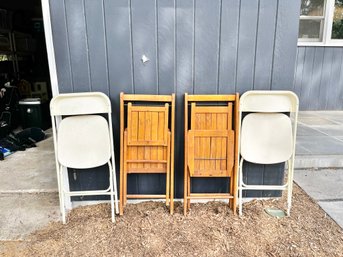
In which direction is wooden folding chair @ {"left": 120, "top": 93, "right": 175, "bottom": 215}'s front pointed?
toward the camera

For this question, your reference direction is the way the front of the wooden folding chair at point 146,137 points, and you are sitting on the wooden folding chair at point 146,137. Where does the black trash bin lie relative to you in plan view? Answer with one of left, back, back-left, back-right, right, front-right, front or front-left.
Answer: back-right

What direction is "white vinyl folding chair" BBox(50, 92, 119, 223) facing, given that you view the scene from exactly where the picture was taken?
facing the viewer

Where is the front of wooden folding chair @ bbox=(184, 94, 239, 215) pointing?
toward the camera

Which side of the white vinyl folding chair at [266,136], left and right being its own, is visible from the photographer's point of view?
front

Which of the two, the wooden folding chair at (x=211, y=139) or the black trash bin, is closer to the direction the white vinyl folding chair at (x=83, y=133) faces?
the wooden folding chair

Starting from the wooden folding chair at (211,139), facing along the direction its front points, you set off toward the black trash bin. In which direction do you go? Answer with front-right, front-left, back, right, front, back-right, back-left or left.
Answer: back-right

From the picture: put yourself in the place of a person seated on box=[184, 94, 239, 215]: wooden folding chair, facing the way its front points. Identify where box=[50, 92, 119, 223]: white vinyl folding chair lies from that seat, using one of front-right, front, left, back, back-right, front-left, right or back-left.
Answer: right
